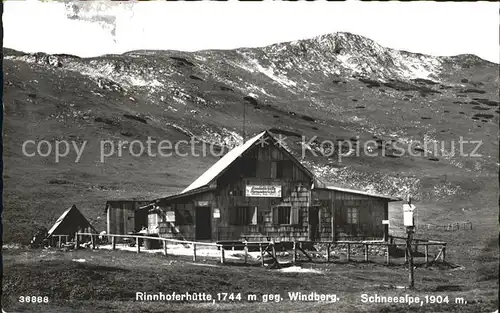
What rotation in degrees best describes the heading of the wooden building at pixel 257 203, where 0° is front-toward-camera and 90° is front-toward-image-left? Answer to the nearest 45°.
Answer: approximately 0°

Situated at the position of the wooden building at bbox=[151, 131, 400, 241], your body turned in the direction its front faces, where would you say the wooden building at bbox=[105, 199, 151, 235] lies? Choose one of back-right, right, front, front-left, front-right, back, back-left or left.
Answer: back-right
